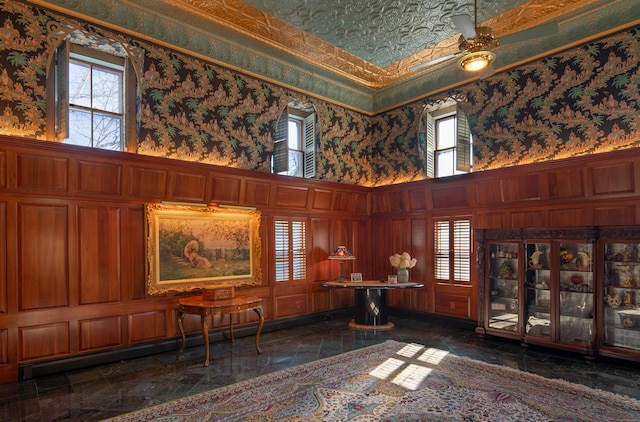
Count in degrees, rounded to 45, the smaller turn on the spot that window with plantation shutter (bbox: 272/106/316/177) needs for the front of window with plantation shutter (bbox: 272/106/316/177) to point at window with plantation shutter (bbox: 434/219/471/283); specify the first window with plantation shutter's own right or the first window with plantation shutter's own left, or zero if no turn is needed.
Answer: approximately 45° to the first window with plantation shutter's own left

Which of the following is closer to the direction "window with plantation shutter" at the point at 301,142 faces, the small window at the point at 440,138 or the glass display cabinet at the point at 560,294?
the glass display cabinet

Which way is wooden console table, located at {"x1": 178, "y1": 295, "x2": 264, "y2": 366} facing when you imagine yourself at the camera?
facing the viewer and to the right of the viewer

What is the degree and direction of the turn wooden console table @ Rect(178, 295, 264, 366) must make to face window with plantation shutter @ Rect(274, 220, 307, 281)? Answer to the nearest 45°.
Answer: approximately 90° to its left

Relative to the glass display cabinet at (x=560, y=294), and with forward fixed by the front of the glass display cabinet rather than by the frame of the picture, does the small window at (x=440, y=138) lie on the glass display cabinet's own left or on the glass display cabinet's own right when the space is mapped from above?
on the glass display cabinet's own right

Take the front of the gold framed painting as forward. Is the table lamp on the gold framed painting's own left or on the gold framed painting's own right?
on the gold framed painting's own left

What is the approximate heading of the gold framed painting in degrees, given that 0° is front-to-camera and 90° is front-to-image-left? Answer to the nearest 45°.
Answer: approximately 315°

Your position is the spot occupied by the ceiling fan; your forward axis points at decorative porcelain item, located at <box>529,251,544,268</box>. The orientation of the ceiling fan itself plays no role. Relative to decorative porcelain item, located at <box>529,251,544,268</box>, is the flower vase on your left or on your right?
left

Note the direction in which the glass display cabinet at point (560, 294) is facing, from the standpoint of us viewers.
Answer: facing the viewer and to the left of the viewer

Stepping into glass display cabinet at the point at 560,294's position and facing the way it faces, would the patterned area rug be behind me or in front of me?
in front

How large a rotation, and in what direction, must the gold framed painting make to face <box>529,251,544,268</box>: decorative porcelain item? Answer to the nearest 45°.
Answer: approximately 45° to its left

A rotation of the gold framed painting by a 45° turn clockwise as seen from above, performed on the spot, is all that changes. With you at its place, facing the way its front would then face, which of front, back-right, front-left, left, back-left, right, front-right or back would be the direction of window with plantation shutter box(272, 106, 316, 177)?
back-left

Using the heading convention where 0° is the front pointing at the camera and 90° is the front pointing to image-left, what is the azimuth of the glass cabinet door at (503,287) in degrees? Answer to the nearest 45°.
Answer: approximately 45°
